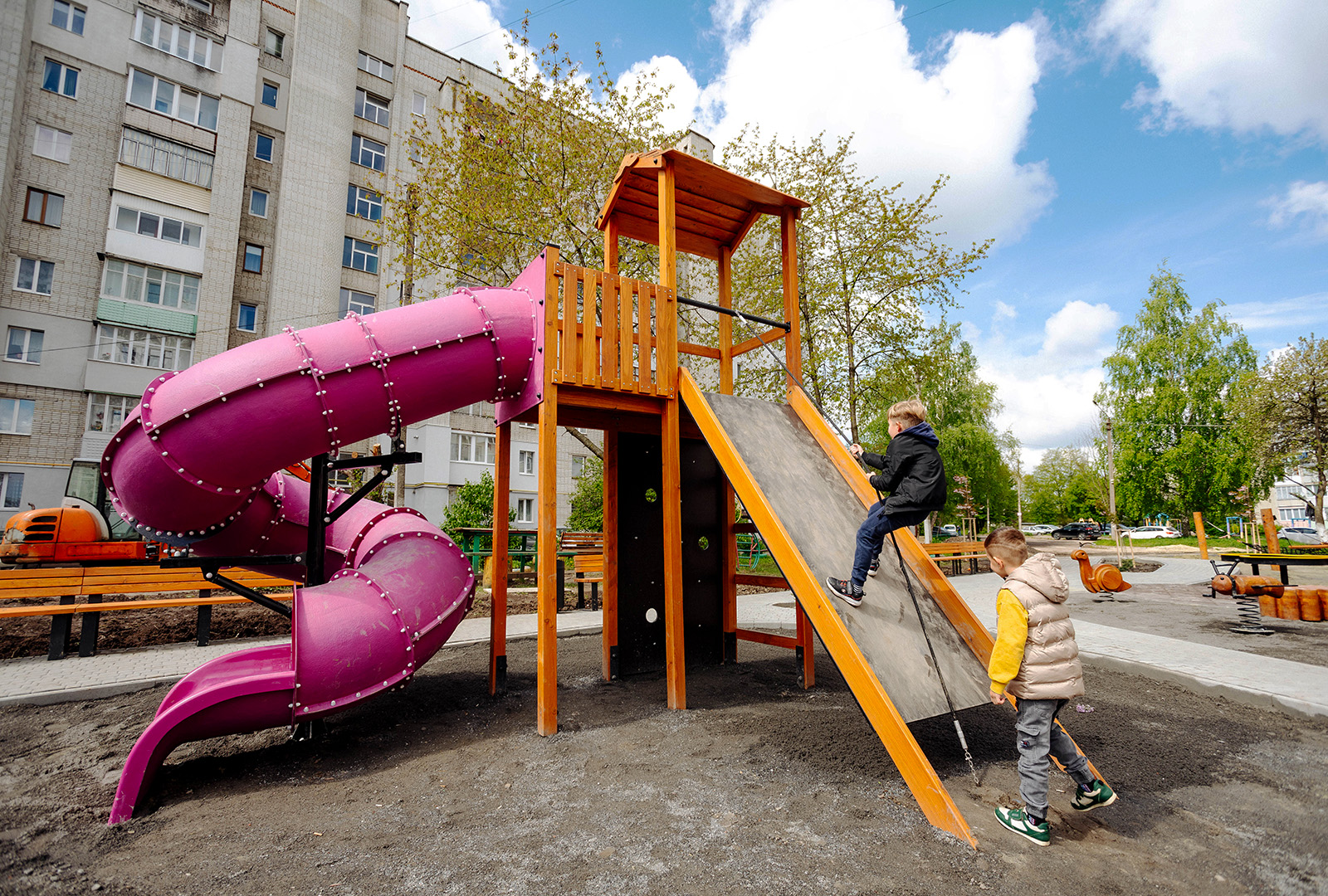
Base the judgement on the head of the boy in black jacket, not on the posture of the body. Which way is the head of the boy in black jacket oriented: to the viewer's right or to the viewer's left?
to the viewer's left

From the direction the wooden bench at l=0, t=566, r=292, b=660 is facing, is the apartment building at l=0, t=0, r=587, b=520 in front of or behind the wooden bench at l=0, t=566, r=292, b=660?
behind

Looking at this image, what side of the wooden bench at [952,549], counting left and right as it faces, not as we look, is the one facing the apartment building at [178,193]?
right

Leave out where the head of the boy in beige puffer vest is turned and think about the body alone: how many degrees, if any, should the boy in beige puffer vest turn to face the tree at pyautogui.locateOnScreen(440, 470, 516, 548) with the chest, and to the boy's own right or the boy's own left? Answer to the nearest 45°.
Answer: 0° — they already face it

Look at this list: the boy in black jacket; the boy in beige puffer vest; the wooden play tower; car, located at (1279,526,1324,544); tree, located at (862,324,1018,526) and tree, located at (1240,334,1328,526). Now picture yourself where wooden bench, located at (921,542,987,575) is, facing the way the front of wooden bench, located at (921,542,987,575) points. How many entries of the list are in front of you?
3

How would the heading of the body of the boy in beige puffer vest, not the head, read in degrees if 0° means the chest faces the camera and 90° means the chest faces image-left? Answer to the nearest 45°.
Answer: approximately 135°

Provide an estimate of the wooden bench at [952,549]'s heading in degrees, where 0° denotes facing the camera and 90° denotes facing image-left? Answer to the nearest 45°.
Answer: approximately 0°

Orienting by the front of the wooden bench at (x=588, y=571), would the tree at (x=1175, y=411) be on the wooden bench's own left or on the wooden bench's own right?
on the wooden bench's own left

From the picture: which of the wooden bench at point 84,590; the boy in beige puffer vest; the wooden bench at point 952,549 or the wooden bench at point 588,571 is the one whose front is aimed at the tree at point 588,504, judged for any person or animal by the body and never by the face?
the boy in beige puffer vest
